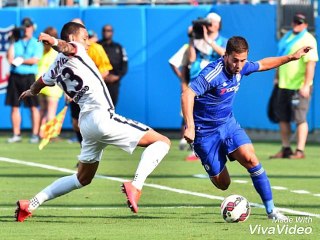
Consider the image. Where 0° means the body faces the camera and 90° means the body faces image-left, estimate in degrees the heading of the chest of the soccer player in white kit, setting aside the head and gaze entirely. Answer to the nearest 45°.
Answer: approximately 225°

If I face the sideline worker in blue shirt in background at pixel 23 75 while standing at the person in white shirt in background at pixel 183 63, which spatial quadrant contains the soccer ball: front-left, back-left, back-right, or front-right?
back-left

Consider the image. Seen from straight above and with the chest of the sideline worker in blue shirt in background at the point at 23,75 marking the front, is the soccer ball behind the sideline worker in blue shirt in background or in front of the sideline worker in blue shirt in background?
in front

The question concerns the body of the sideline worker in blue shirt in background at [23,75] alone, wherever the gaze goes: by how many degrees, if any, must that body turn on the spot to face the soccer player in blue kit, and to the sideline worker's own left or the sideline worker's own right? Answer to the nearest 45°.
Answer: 0° — they already face them

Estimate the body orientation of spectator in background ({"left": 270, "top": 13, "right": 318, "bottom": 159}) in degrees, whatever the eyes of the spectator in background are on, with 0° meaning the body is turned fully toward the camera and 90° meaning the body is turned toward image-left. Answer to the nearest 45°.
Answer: approximately 45°

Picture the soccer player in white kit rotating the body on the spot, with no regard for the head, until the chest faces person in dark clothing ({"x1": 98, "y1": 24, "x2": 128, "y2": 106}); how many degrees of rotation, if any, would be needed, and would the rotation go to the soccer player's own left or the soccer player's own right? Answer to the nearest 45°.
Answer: approximately 45° to the soccer player's own left

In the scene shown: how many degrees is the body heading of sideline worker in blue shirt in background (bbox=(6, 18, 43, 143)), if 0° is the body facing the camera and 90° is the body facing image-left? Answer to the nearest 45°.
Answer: approximately 0°

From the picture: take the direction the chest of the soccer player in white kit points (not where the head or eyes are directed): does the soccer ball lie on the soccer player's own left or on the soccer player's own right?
on the soccer player's own right

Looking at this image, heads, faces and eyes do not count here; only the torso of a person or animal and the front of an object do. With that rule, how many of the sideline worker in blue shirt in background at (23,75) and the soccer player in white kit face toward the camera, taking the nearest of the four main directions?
1

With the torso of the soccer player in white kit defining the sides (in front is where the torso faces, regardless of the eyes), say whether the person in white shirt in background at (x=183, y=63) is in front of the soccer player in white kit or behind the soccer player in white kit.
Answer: in front
